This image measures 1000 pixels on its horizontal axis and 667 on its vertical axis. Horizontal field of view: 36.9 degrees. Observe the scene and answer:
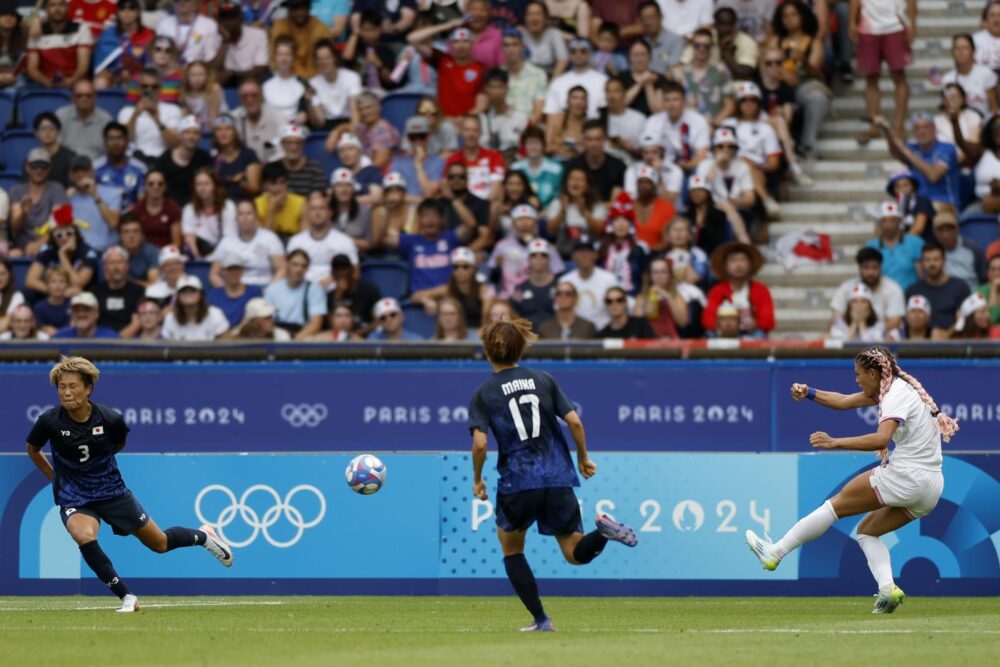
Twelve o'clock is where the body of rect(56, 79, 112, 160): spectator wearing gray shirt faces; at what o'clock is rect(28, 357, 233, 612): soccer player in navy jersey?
The soccer player in navy jersey is roughly at 12 o'clock from the spectator wearing gray shirt.

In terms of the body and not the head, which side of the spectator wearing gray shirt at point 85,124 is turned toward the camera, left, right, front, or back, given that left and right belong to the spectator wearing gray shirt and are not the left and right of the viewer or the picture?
front

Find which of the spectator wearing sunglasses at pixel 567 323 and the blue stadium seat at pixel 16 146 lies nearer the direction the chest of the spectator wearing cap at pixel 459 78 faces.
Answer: the spectator wearing sunglasses

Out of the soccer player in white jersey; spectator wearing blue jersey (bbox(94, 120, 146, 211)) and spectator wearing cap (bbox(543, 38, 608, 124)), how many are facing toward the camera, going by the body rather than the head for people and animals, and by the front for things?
2

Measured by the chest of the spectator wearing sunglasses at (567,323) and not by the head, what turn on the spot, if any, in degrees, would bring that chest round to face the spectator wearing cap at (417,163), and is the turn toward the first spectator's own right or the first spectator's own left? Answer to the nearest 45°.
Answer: approximately 135° to the first spectator's own right

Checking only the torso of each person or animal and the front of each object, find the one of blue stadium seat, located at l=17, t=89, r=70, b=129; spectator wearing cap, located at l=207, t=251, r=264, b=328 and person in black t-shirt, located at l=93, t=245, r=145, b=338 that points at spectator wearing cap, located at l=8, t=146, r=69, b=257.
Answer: the blue stadium seat

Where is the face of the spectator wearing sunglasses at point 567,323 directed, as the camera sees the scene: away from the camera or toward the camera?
toward the camera

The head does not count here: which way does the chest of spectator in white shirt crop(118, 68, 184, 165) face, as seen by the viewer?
toward the camera

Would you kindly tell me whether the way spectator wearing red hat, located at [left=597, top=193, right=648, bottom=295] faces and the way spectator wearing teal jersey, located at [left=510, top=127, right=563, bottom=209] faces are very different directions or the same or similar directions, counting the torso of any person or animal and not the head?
same or similar directions

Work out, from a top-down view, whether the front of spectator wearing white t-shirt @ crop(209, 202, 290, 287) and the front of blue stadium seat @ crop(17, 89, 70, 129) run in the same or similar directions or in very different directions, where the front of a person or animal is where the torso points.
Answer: same or similar directions

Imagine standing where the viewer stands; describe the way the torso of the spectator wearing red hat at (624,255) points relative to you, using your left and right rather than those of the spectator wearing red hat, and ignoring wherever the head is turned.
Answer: facing the viewer

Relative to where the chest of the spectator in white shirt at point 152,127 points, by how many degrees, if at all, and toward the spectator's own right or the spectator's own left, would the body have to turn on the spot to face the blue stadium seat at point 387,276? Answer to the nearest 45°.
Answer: approximately 45° to the spectator's own left

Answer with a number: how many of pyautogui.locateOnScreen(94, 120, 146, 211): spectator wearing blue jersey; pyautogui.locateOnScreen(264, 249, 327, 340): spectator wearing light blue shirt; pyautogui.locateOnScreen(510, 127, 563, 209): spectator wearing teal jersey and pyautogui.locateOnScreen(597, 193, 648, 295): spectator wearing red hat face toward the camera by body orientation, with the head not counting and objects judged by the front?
4

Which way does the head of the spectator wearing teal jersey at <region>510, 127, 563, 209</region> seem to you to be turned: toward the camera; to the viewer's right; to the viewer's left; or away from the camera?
toward the camera

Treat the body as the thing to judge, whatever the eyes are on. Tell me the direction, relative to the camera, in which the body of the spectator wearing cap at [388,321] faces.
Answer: toward the camera

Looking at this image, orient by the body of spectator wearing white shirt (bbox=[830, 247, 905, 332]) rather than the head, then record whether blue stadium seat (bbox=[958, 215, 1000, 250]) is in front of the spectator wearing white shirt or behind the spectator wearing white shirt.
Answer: behind

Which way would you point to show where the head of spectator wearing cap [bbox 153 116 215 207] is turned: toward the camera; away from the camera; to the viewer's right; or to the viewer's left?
toward the camera
